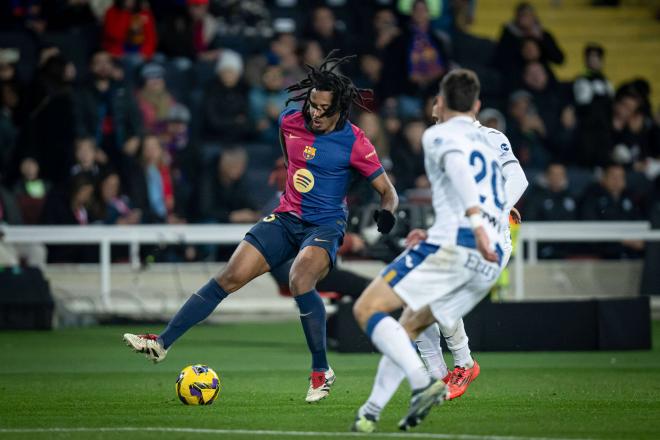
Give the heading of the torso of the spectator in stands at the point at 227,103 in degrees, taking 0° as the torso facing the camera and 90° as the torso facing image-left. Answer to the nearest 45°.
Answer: approximately 0°

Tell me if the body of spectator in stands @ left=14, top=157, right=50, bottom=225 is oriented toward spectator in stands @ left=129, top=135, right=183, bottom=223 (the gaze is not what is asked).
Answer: no

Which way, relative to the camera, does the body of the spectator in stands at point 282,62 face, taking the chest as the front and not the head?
toward the camera

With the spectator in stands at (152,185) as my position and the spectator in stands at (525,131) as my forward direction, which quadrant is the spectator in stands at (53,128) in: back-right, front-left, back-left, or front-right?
back-left

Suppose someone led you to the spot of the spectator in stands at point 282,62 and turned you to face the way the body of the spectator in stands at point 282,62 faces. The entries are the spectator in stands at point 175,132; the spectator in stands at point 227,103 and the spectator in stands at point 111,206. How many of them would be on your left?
0

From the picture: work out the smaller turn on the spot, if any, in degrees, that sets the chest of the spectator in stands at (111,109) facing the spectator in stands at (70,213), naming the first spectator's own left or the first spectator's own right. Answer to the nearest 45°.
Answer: approximately 45° to the first spectator's own right

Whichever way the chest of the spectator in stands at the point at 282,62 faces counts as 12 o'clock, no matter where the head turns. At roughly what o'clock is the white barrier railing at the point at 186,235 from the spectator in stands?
The white barrier railing is roughly at 1 o'clock from the spectator in stands.

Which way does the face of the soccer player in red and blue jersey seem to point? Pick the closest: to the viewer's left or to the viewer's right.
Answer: to the viewer's left

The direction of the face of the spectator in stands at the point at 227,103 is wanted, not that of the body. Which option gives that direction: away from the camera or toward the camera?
toward the camera

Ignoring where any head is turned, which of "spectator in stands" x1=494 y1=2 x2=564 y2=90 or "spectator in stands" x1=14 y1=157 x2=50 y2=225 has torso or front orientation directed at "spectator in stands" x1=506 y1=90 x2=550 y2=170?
"spectator in stands" x1=494 y1=2 x2=564 y2=90

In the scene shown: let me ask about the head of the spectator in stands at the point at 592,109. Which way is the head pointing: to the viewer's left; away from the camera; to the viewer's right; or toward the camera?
toward the camera

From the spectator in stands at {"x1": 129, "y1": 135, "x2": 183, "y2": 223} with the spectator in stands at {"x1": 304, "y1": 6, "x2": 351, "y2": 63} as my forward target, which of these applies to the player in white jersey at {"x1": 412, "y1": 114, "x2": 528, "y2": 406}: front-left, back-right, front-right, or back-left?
back-right

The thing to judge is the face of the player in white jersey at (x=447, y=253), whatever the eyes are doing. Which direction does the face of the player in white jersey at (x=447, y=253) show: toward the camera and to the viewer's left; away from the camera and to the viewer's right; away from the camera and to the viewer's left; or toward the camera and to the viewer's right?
away from the camera and to the viewer's left

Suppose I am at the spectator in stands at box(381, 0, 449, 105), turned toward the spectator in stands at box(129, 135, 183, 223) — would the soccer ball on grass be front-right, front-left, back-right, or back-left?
front-left

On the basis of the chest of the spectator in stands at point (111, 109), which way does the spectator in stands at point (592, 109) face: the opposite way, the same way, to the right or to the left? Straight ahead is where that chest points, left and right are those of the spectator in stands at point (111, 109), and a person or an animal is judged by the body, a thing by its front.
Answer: the same way

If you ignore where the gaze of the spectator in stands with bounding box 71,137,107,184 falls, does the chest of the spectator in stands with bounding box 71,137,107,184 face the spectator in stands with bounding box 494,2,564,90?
no

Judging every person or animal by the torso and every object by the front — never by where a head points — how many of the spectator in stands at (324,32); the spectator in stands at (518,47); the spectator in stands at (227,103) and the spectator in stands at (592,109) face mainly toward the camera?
4

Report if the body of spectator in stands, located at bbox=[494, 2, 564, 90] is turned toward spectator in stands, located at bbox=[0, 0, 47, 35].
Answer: no

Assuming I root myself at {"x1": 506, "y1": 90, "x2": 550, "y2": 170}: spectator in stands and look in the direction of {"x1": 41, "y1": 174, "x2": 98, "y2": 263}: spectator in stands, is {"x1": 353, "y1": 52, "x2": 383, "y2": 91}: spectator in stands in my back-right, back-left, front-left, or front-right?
front-right

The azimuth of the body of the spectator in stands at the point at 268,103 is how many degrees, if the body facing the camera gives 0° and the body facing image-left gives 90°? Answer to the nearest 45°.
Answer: approximately 0°

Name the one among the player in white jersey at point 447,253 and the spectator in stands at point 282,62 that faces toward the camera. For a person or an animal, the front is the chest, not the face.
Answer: the spectator in stands
